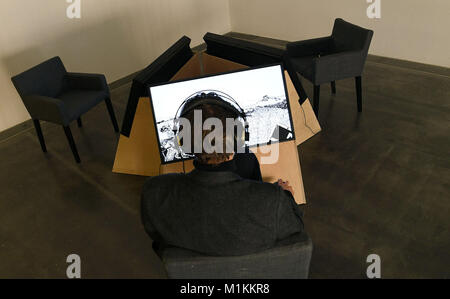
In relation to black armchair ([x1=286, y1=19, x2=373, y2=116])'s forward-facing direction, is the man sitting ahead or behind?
ahead

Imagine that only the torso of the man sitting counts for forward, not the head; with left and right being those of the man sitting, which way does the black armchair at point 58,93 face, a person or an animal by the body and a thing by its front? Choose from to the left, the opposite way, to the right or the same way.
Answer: to the right

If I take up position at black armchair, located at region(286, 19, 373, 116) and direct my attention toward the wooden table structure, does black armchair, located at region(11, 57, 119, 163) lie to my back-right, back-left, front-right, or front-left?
front-right

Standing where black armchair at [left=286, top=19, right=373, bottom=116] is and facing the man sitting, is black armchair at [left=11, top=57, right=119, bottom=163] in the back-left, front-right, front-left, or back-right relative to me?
front-right

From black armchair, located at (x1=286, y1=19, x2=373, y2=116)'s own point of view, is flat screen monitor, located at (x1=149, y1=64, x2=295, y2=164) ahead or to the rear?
ahead

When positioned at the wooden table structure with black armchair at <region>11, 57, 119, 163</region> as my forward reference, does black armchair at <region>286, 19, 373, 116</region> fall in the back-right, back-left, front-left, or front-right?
back-right

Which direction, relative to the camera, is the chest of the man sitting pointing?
away from the camera

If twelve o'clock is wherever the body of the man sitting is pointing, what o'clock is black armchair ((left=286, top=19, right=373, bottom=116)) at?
The black armchair is roughly at 1 o'clock from the man sitting.

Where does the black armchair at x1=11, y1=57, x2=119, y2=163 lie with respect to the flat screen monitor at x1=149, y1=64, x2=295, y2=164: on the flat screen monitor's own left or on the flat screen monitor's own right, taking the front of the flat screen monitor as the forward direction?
on the flat screen monitor's own right

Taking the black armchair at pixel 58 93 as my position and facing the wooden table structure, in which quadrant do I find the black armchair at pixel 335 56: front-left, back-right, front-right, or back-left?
front-left

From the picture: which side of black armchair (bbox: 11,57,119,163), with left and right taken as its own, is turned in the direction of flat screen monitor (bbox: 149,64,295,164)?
front

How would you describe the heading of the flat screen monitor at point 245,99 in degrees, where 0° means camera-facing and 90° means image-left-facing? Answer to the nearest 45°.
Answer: approximately 0°

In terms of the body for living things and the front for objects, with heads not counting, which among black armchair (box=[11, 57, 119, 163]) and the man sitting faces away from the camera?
the man sitting

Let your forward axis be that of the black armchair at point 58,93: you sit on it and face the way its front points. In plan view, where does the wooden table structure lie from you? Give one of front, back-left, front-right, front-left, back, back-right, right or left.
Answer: front
